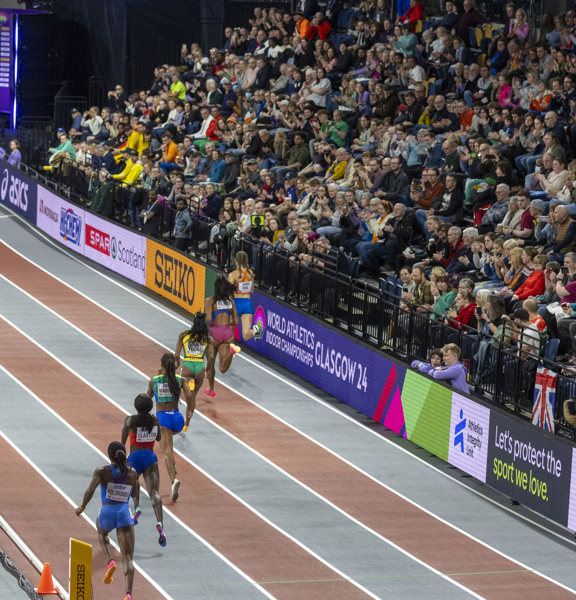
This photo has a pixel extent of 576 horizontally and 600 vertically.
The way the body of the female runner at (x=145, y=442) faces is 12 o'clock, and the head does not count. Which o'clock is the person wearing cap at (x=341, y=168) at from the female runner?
The person wearing cap is roughly at 2 o'clock from the female runner.

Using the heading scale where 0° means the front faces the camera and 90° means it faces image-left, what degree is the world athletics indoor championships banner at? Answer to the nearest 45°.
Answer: approximately 45°

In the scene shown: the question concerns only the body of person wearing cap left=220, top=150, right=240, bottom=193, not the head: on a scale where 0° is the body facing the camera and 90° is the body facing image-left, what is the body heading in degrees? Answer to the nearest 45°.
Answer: approximately 45°

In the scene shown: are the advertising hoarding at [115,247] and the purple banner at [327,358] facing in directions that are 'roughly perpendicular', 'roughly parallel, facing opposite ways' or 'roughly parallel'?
roughly parallel

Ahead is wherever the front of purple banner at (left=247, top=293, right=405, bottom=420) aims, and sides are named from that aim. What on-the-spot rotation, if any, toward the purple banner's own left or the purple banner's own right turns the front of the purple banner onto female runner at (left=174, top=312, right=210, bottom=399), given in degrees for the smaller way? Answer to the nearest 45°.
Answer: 0° — it already faces them

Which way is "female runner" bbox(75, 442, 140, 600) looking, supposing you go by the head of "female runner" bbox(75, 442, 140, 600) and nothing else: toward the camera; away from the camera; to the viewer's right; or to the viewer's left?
away from the camera

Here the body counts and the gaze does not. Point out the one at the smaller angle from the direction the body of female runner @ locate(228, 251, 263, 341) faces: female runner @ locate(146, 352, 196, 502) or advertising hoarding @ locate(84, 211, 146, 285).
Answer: the advertising hoarding

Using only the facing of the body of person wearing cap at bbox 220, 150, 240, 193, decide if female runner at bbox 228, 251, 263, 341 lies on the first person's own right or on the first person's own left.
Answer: on the first person's own left

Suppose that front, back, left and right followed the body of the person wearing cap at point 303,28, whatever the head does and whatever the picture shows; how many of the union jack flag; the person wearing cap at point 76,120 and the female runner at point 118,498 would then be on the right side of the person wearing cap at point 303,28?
1

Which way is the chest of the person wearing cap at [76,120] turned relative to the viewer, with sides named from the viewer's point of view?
facing the viewer and to the left of the viewer

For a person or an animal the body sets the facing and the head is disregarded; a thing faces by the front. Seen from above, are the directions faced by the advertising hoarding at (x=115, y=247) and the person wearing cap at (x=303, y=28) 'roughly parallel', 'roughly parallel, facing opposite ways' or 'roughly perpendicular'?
roughly parallel

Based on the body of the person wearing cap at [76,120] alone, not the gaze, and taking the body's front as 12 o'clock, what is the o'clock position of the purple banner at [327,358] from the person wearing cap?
The purple banner is roughly at 10 o'clock from the person wearing cap.

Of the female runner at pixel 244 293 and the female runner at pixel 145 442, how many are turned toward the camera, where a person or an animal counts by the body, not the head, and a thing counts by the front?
0

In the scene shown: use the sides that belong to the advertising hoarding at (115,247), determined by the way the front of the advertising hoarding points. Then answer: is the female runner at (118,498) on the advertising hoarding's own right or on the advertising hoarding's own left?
on the advertising hoarding's own left

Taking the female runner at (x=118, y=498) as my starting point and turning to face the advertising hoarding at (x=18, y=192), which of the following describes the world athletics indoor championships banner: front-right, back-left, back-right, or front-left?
front-right

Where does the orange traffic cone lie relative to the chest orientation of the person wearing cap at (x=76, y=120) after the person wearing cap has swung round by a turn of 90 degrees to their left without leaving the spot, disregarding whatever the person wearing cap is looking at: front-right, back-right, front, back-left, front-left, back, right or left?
front-right
